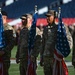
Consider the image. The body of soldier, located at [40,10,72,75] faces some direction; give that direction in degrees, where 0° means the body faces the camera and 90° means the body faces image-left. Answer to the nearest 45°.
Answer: approximately 45°

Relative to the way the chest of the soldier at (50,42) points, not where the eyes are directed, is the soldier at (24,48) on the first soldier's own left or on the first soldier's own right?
on the first soldier's own right

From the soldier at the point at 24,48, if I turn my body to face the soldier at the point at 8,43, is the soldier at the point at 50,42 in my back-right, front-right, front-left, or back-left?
back-left

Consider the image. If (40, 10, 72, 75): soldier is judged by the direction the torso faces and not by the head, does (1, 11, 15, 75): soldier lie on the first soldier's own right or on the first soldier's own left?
on the first soldier's own right

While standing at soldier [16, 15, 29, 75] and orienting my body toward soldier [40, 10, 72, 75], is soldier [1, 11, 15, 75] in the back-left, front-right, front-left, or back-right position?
back-right
